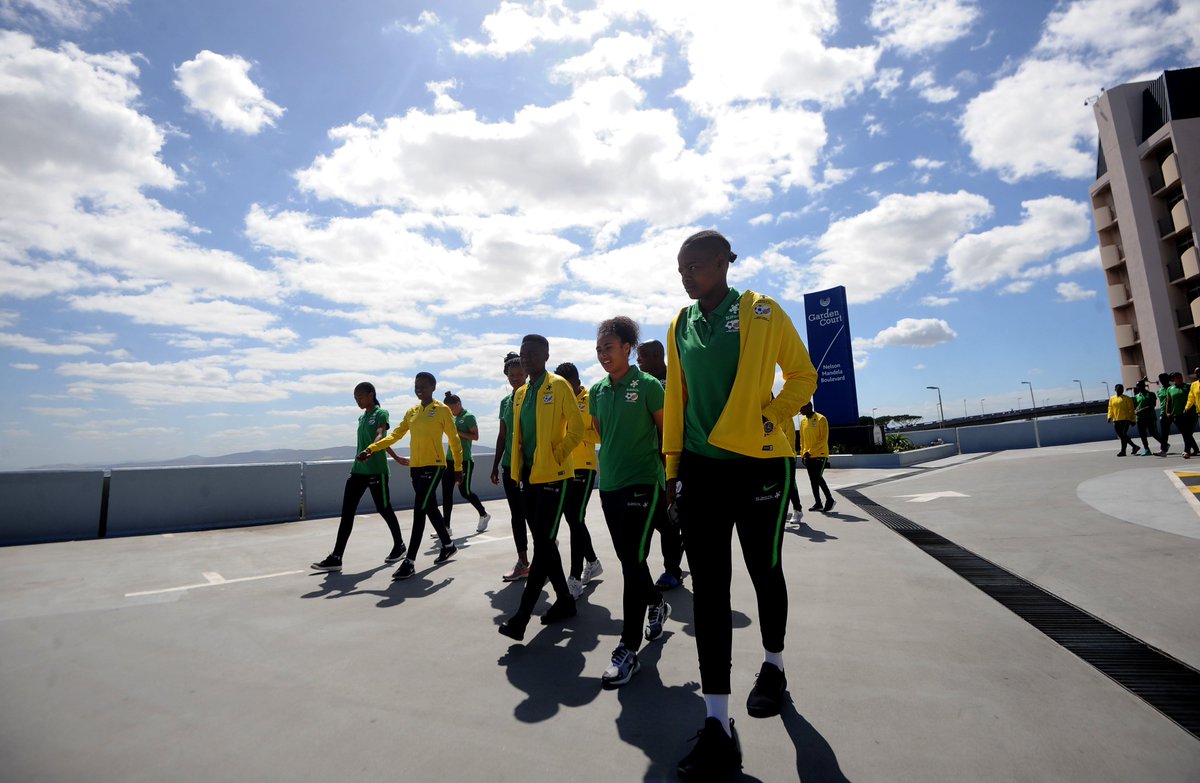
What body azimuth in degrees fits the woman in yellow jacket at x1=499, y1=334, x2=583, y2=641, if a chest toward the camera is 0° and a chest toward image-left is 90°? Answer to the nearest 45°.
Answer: approximately 45°

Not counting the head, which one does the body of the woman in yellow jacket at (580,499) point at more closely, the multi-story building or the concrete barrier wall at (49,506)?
the concrete barrier wall

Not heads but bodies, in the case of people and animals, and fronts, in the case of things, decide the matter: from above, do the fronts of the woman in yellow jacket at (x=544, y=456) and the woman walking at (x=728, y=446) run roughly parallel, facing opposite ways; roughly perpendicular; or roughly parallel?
roughly parallel

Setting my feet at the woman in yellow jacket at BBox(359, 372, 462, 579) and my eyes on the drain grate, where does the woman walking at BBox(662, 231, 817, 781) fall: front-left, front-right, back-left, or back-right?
front-right

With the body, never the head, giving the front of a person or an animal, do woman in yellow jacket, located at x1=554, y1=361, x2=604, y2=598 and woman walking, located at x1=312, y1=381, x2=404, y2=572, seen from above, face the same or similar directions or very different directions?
same or similar directions

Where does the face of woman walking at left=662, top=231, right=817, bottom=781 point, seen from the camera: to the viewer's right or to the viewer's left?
to the viewer's left

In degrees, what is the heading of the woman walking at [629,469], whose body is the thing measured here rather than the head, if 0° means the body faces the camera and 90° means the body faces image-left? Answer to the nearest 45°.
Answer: approximately 45°

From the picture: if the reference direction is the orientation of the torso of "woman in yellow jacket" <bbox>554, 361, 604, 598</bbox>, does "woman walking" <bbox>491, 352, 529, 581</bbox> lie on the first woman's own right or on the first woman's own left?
on the first woman's own right

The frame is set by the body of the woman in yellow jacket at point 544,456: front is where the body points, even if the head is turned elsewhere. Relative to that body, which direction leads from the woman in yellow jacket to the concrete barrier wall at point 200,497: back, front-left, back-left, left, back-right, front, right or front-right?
right

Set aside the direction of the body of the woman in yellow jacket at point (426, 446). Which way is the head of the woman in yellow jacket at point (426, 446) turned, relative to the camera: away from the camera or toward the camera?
toward the camera

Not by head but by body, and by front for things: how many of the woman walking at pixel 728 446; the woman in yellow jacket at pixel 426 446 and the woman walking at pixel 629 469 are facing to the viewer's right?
0

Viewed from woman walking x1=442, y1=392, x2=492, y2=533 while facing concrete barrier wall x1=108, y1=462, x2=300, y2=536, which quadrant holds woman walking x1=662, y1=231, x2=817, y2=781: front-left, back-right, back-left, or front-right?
back-left

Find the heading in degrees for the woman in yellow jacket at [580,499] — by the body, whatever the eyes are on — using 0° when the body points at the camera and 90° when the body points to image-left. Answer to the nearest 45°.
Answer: approximately 45°

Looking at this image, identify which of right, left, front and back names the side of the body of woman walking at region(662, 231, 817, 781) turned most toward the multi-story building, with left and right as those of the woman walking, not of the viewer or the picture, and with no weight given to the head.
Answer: back

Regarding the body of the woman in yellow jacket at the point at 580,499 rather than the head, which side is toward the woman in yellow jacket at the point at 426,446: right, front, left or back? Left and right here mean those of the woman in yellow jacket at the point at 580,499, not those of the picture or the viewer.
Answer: right

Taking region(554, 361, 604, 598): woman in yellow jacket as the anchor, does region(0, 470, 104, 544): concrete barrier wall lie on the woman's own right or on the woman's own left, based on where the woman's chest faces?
on the woman's own right

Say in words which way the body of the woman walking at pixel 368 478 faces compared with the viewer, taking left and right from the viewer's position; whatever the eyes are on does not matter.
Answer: facing the viewer and to the left of the viewer

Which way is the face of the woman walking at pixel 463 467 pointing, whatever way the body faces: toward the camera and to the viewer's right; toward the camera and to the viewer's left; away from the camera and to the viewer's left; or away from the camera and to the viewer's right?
toward the camera and to the viewer's left

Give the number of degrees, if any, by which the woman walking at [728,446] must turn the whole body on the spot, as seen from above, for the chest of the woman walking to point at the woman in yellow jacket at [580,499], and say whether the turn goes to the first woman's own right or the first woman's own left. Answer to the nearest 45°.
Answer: approximately 90° to the first woman's own right
